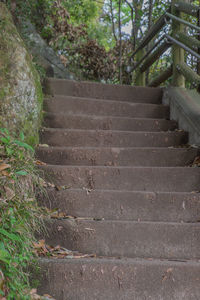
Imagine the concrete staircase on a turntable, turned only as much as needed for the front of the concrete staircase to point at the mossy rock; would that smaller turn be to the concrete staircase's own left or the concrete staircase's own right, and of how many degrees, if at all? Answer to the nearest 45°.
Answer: approximately 135° to the concrete staircase's own right

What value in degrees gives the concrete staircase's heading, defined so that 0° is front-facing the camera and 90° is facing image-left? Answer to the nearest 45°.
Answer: approximately 0°
